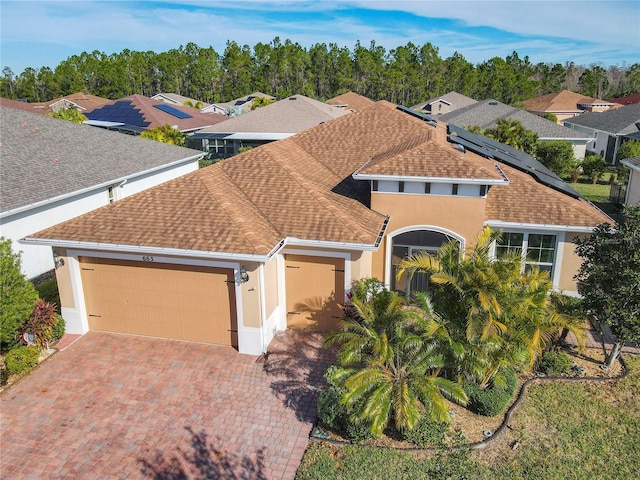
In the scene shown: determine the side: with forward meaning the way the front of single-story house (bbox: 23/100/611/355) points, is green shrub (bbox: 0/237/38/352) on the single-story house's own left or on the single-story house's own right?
on the single-story house's own right

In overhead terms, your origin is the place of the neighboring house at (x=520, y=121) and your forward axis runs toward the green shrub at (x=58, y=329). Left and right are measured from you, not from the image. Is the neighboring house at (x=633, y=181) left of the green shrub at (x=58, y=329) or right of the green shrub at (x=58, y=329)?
left

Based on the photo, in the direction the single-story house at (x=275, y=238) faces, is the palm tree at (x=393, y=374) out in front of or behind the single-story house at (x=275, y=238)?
in front

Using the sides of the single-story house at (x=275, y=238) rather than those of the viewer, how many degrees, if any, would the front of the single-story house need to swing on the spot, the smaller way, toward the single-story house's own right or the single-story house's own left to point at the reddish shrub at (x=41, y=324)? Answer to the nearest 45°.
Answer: approximately 90° to the single-story house's own right

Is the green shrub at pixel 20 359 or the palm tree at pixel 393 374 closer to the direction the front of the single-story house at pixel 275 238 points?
the palm tree

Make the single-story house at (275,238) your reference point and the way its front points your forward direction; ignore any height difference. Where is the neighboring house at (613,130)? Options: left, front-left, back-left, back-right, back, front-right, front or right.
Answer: back-left

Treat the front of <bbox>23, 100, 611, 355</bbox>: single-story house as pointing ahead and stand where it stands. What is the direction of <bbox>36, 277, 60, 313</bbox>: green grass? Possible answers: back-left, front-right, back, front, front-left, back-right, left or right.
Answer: right

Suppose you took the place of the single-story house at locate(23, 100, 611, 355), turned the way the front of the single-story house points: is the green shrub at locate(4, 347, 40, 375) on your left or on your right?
on your right

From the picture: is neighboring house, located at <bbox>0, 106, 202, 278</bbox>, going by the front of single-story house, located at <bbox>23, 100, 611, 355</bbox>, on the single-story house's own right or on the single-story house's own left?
on the single-story house's own right

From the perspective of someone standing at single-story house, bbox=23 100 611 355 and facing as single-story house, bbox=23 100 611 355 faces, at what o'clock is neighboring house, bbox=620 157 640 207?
The neighboring house is roughly at 8 o'clock from the single-story house.

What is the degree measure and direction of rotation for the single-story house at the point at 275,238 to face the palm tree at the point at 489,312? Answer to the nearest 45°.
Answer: approximately 45° to its left

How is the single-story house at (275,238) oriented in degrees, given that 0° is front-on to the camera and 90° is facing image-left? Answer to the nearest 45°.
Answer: approximately 0°

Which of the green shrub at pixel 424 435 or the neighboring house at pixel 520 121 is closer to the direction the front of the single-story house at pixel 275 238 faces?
the green shrub
